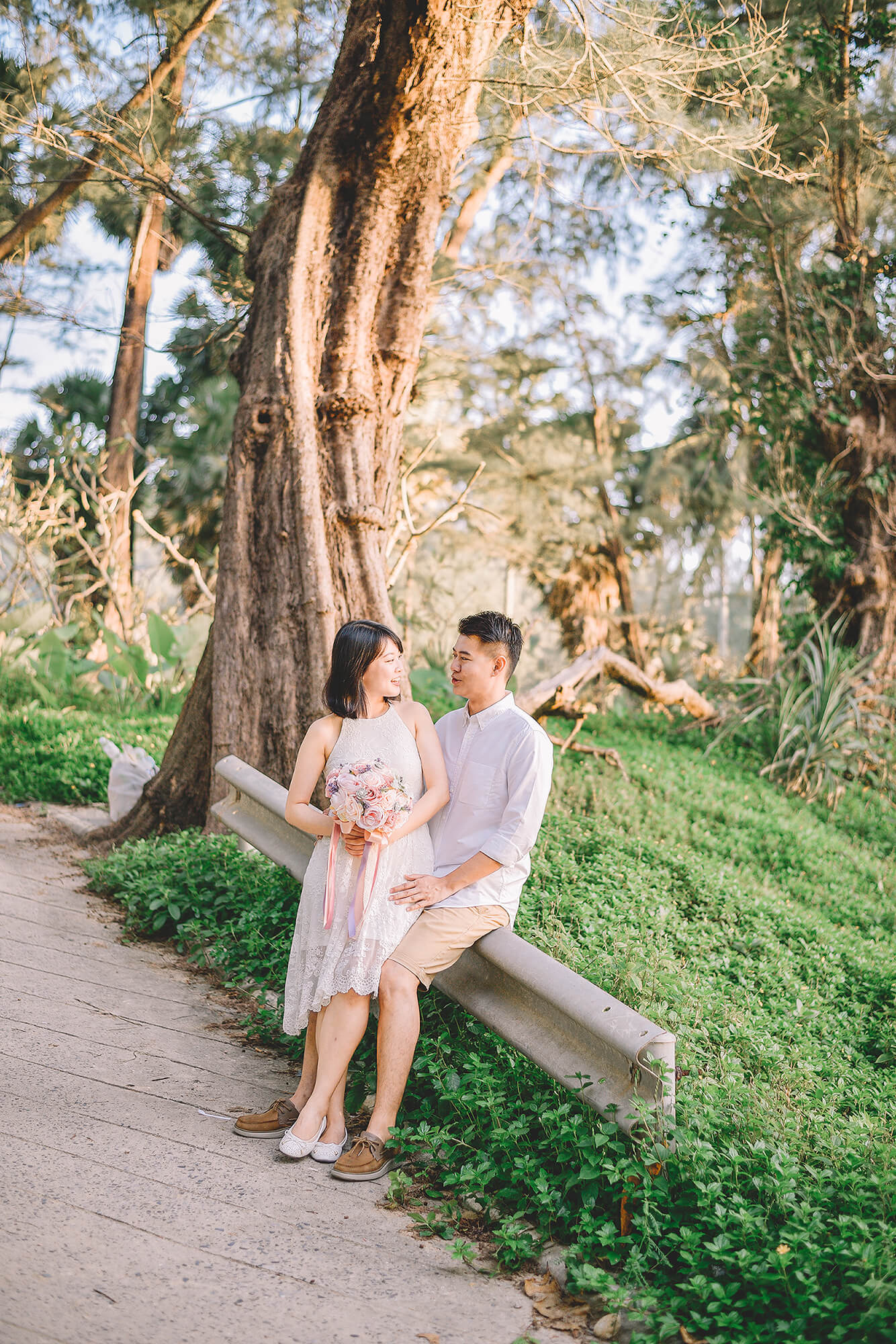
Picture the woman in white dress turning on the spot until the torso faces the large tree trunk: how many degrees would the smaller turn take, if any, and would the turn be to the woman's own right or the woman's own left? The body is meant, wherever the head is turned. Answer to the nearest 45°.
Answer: approximately 180°

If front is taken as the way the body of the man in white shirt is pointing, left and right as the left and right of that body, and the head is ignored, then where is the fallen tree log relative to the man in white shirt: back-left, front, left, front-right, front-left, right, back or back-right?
back-right

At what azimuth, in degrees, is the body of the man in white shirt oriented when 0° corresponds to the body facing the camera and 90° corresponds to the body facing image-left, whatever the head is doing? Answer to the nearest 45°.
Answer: approximately 45°

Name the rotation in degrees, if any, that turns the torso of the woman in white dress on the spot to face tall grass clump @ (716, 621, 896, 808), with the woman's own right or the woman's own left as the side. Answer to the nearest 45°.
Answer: approximately 135° to the woman's own left

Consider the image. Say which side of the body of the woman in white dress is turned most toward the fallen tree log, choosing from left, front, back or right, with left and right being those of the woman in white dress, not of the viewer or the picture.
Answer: back

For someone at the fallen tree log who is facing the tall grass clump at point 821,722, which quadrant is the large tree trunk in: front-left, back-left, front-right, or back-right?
back-right
